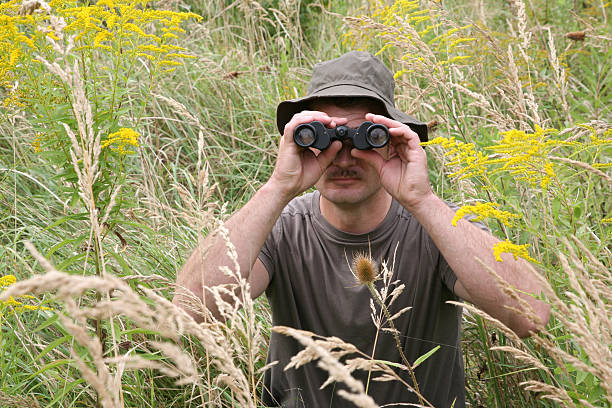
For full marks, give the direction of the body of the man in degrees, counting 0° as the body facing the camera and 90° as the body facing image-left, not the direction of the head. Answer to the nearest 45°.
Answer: approximately 0°
